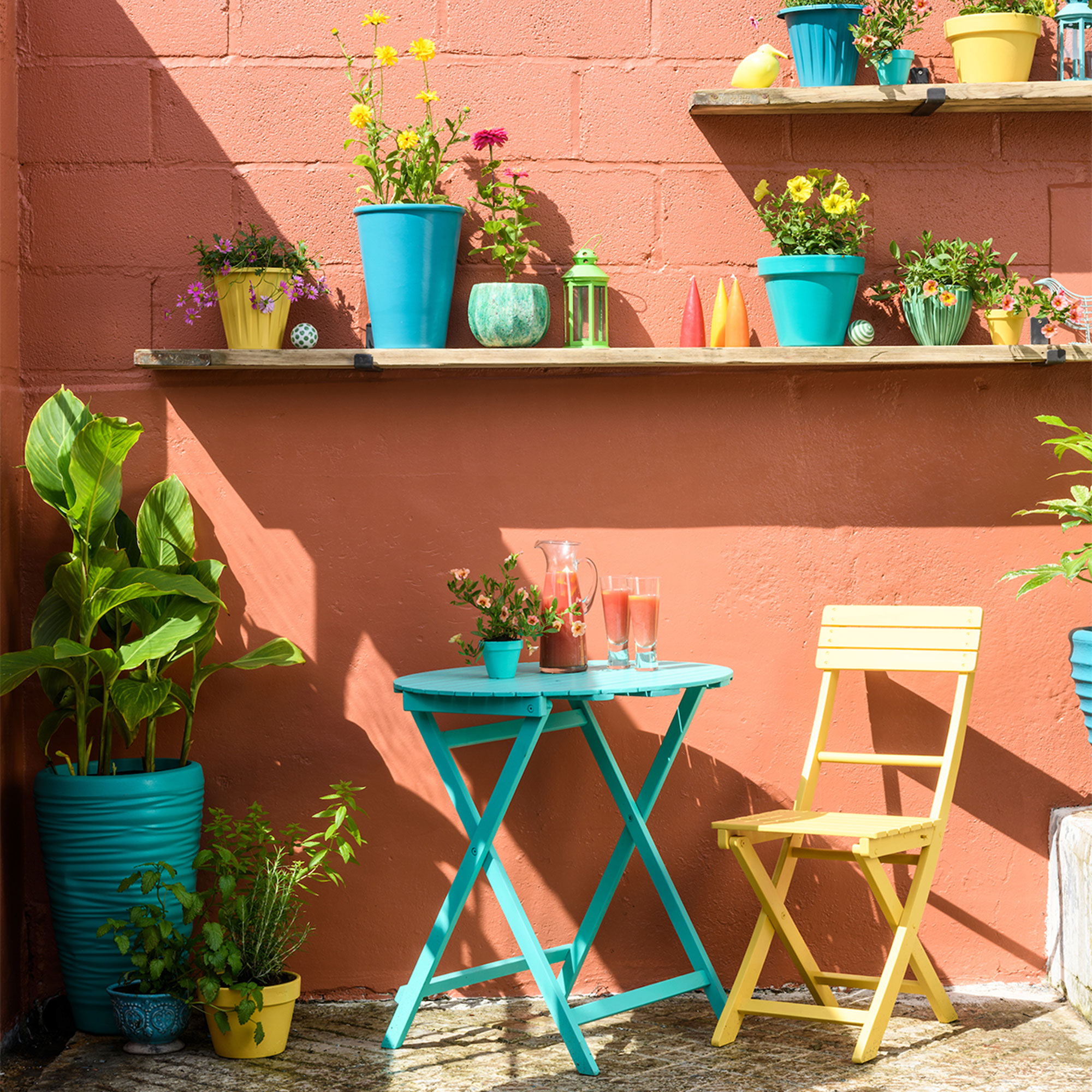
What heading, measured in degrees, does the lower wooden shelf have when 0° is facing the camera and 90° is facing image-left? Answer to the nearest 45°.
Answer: approximately 0°

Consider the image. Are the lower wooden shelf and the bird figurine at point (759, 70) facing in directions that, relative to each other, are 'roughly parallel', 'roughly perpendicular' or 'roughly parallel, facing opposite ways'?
roughly perpendicular

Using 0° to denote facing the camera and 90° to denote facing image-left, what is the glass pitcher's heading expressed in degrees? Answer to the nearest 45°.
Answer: approximately 90°

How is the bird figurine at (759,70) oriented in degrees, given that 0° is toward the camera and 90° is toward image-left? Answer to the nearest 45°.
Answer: approximately 270°

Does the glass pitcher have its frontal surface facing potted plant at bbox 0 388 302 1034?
yes
